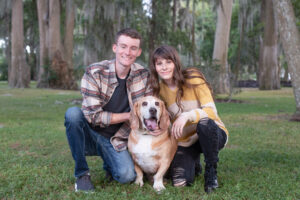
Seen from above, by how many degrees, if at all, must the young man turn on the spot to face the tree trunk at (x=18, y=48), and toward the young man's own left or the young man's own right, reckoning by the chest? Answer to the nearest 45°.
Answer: approximately 180°

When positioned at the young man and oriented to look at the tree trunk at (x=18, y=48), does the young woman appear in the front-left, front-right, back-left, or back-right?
back-right

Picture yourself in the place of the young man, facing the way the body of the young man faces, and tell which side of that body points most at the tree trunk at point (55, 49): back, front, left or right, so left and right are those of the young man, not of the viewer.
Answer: back

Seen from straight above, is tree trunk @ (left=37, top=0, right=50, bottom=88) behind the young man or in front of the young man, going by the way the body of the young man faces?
behind

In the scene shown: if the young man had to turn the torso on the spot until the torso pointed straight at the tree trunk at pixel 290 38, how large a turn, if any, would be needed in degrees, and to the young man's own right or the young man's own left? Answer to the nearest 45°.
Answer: approximately 135° to the young man's own left

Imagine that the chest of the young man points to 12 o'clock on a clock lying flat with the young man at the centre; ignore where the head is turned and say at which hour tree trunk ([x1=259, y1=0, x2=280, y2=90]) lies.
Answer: The tree trunk is roughly at 7 o'clock from the young man.

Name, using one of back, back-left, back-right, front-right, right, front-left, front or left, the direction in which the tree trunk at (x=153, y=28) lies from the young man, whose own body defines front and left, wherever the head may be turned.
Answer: back

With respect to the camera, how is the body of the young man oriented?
toward the camera

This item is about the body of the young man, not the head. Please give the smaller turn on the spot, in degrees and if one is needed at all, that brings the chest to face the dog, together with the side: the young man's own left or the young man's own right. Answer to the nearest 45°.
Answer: approximately 45° to the young man's own left

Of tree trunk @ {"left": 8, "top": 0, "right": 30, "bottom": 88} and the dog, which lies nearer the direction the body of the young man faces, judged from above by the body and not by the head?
the dog
